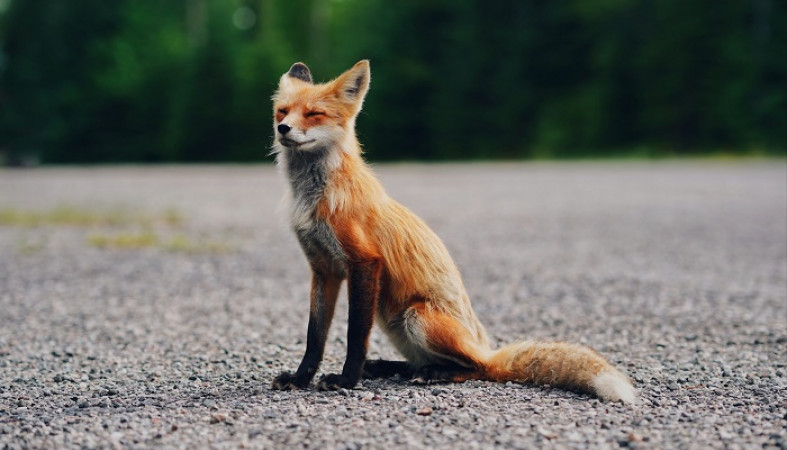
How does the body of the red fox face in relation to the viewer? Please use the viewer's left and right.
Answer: facing the viewer and to the left of the viewer
